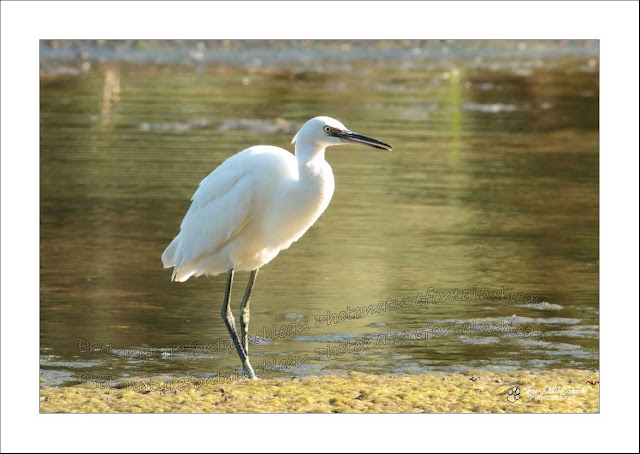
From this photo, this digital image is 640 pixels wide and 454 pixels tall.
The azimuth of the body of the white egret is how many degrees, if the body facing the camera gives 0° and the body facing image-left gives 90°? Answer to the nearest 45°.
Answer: approximately 270°
